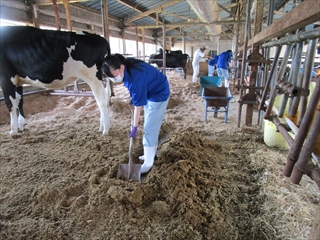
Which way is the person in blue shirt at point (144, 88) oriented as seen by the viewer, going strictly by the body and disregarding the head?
to the viewer's left

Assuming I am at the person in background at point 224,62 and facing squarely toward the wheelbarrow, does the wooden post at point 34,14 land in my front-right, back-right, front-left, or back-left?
front-right

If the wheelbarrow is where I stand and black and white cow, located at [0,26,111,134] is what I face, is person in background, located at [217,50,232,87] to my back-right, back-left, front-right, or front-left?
back-right
